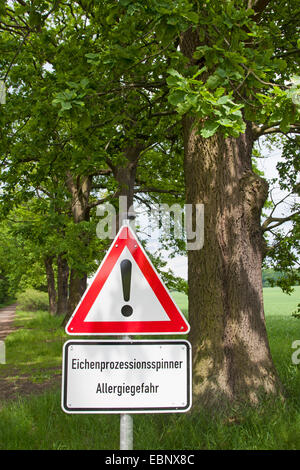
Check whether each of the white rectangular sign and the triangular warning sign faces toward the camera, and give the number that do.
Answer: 2

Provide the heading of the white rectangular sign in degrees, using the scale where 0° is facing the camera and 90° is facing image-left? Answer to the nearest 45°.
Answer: approximately 0°

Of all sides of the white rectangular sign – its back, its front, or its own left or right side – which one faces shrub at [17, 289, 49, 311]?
back

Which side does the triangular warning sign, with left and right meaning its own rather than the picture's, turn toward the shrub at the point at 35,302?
back

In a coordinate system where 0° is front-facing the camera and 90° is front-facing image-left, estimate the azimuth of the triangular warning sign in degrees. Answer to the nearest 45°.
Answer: approximately 0°
